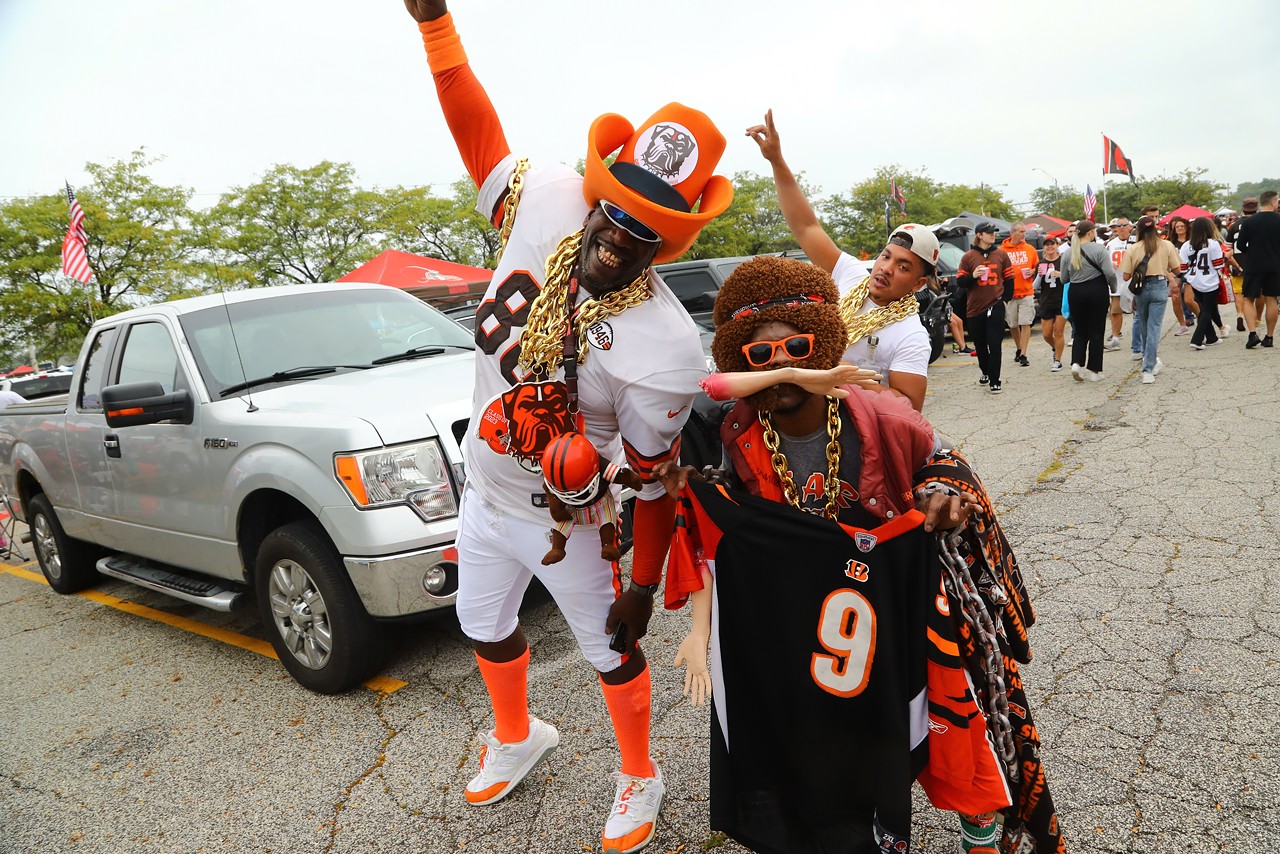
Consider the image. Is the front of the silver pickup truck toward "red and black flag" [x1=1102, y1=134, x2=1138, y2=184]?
no

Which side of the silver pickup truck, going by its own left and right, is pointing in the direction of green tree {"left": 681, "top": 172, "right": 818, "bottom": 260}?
left

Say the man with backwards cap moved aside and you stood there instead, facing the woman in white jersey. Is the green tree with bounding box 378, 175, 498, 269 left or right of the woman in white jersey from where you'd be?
left

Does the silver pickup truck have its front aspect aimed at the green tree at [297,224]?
no

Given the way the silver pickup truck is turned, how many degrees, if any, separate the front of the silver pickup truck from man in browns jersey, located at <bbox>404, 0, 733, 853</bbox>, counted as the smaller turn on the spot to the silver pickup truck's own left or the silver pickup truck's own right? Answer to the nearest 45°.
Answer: approximately 45° to the silver pickup truck's own right

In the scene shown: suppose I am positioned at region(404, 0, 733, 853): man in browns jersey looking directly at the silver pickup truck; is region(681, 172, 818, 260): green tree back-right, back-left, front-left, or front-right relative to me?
front-right

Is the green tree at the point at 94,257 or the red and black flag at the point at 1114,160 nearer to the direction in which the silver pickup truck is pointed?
the red and black flag

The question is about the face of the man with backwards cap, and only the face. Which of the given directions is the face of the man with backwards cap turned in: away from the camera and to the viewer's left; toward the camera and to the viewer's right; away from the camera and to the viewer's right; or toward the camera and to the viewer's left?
toward the camera and to the viewer's left

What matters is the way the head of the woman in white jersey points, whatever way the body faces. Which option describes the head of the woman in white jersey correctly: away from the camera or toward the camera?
away from the camera

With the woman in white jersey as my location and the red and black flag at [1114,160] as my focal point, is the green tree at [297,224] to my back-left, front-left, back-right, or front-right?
front-left

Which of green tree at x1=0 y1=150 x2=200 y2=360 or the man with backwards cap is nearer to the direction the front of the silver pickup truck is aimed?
the man with backwards cap

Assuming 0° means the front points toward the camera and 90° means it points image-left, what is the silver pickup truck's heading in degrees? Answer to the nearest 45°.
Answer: approximately 315°

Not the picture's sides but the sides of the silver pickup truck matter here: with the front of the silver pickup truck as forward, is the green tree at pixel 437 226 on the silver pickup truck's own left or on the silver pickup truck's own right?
on the silver pickup truck's own left

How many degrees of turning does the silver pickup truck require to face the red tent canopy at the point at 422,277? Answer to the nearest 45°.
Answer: approximately 135° to its left
